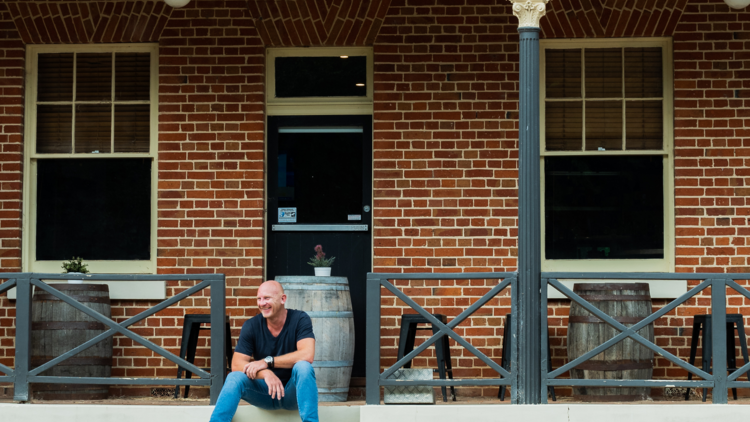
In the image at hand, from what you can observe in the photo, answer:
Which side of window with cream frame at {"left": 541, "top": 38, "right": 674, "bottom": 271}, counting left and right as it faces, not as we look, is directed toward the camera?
front

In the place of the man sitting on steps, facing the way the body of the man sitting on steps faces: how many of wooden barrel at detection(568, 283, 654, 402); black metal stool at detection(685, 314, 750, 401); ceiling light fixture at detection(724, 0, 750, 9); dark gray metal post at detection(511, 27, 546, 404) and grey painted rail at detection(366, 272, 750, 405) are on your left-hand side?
5

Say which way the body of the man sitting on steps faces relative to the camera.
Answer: toward the camera

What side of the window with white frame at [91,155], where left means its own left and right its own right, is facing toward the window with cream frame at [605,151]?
left

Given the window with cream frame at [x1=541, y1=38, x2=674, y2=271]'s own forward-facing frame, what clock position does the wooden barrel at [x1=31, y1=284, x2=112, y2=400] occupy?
The wooden barrel is roughly at 2 o'clock from the window with cream frame.

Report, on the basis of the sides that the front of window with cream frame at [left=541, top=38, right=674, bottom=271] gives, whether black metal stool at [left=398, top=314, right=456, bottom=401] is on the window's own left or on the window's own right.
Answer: on the window's own right

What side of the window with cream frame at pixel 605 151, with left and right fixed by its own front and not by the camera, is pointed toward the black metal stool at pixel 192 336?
right

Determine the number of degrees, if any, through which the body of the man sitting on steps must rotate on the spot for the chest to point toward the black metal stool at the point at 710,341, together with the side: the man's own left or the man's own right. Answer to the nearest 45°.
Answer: approximately 90° to the man's own left

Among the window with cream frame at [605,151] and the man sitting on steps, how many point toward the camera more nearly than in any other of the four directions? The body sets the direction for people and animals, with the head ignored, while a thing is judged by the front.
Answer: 2

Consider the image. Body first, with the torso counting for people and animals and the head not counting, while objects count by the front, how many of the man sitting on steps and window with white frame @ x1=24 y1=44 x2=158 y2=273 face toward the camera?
2
